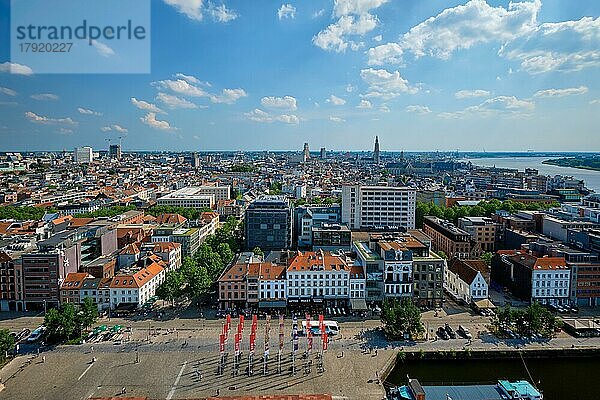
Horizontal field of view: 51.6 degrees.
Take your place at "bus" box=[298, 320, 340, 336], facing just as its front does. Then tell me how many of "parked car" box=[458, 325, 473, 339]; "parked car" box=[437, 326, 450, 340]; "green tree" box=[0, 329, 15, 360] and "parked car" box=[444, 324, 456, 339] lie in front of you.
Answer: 3

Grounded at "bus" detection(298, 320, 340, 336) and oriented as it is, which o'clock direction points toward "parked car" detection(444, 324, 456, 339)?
The parked car is roughly at 12 o'clock from the bus.

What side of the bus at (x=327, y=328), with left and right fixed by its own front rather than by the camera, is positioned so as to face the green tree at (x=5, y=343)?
back

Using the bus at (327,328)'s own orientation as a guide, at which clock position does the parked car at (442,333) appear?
The parked car is roughly at 12 o'clock from the bus.

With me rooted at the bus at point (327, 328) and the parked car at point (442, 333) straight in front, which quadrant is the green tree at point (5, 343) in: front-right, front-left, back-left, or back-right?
back-right

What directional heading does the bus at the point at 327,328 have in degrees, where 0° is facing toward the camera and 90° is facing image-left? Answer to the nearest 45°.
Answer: approximately 270°

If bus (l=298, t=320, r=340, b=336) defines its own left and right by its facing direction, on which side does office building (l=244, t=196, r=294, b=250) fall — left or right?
on its left

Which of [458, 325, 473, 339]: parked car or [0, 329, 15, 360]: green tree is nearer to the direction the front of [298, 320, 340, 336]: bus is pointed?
the parked car

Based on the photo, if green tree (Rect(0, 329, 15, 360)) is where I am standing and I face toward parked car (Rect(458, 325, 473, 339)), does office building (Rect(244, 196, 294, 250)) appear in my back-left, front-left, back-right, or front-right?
front-left

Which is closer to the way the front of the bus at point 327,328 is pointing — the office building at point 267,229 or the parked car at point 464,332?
the parked car

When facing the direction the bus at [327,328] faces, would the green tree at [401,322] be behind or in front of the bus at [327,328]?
in front

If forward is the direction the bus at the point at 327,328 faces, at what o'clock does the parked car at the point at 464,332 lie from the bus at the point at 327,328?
The parked car is roughly at 12 o'clock from the bus.
